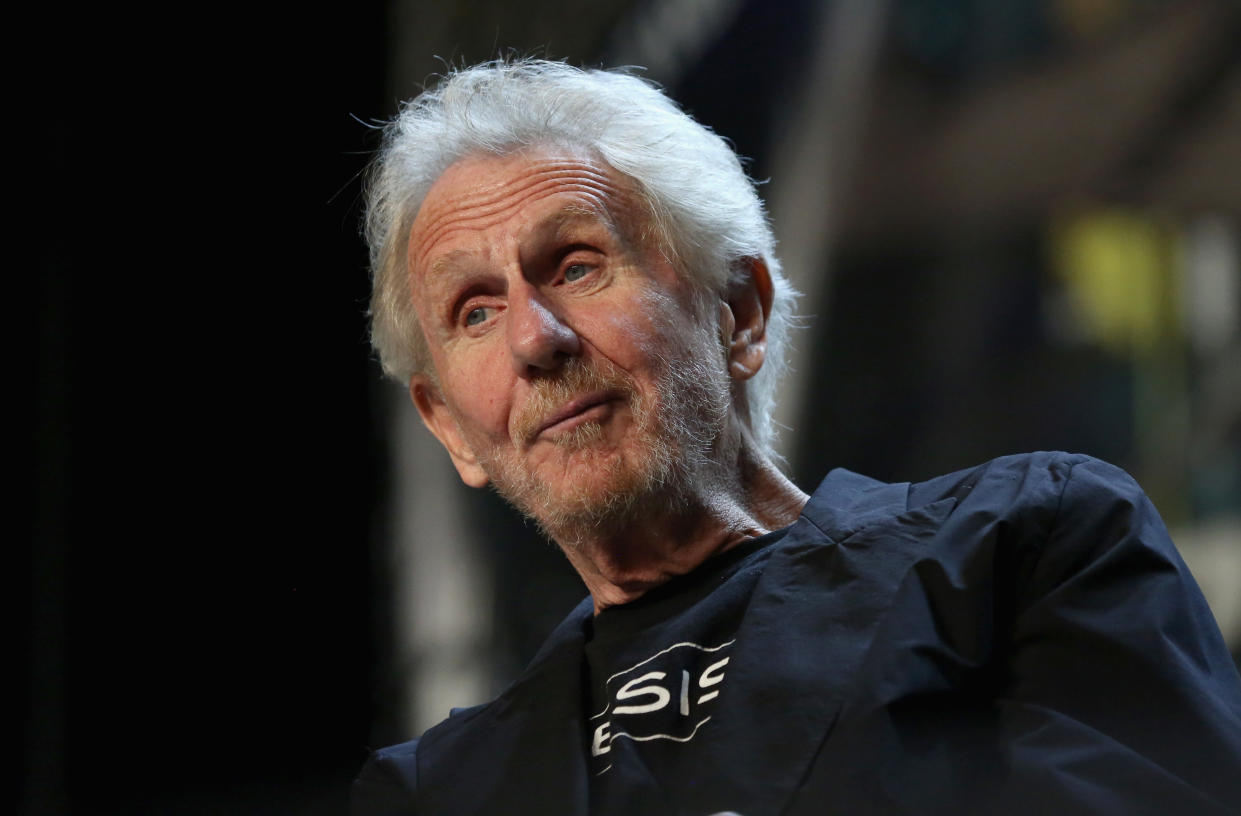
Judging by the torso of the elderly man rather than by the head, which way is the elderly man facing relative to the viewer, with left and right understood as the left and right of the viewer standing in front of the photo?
facing the viewer and to the left of the viewer

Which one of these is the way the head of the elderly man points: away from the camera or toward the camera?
toward the camera
